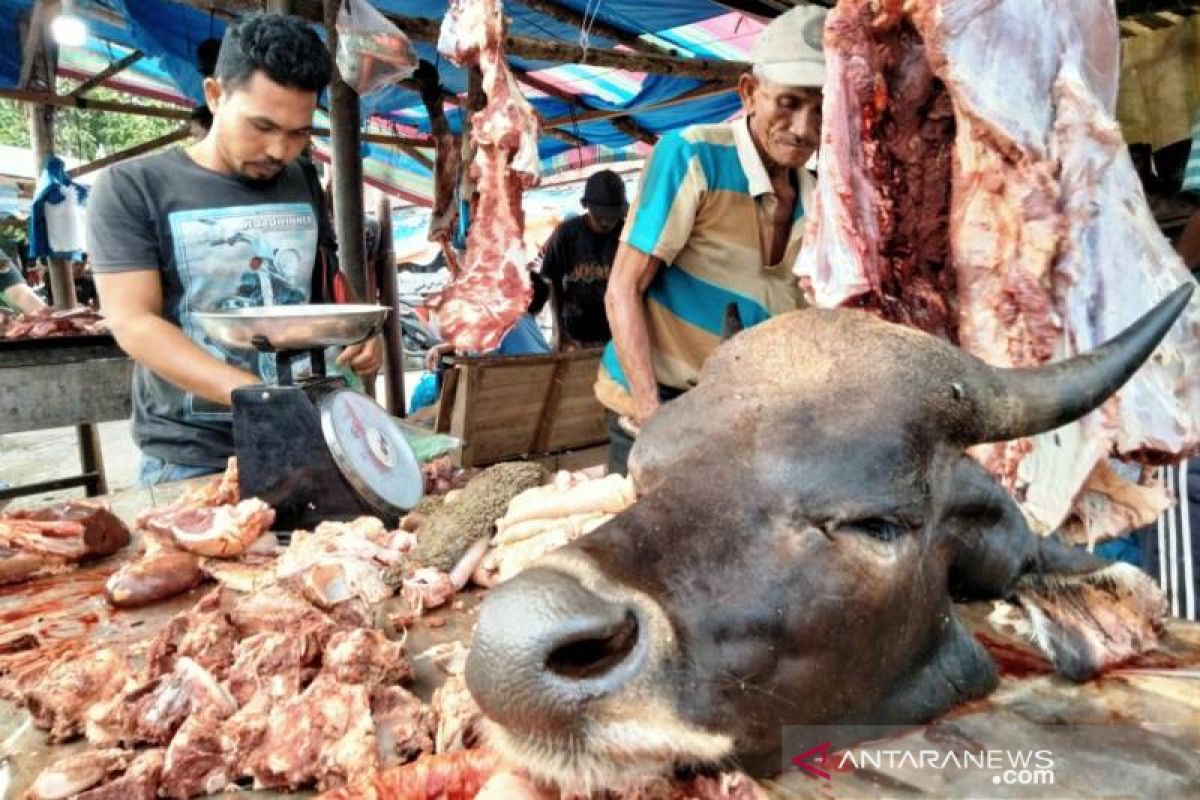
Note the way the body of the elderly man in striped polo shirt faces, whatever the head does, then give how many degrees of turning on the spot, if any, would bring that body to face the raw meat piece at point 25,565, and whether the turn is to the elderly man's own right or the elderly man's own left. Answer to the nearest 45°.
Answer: approximately 90° to the elderly man's own right

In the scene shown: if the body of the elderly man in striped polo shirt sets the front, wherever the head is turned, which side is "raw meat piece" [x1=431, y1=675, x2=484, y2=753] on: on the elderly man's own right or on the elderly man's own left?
on the elderly man's own right

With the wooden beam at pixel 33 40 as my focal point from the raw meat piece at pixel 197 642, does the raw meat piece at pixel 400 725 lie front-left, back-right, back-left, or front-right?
back-right

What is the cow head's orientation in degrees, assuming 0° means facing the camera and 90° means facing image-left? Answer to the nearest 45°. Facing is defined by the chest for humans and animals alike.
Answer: approximately 45°

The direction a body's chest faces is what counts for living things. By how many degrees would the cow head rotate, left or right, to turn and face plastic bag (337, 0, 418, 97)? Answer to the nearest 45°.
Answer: approximately 90° to its right

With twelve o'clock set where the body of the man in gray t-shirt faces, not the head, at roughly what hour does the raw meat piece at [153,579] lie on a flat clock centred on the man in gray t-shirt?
The raw meat piece is roughly at 2 o'clock from the man in gray t-shirt.

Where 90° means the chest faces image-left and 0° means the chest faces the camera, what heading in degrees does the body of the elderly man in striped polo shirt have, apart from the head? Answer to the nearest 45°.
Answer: approximately 315°
